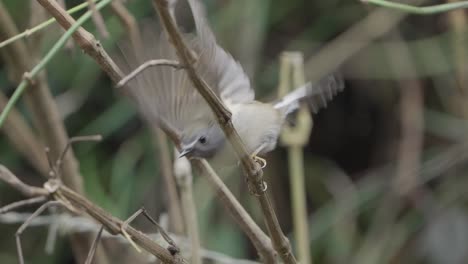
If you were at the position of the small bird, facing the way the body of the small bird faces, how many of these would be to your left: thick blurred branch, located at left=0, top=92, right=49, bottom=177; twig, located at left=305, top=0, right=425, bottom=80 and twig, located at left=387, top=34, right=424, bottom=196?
0

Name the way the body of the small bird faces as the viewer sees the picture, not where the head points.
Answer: to the viewer's left

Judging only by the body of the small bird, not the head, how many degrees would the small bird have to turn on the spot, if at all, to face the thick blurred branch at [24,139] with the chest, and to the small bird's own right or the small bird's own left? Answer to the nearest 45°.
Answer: approximately 45° to the small bird's own right

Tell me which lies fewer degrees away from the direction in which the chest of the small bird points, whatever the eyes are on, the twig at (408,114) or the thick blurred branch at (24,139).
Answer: the thick blurred branch
